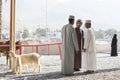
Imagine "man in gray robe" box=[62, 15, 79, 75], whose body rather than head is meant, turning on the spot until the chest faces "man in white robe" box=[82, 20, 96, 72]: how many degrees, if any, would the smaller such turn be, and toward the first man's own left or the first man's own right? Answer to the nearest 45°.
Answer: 0° — they already face them

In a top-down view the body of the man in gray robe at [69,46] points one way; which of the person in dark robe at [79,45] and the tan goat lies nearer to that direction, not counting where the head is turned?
the person in dark robe

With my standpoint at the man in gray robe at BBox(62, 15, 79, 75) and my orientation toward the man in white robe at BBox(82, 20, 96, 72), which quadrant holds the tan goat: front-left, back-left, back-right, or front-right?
back-left
